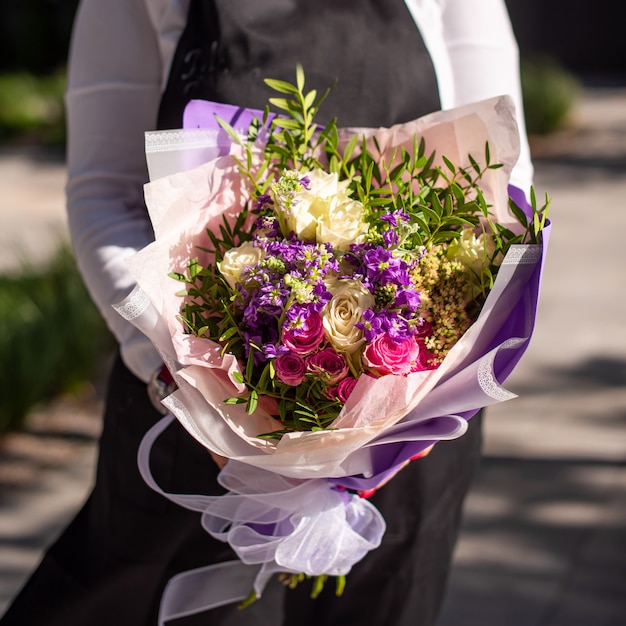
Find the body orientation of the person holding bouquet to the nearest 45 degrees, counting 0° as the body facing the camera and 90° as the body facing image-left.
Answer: approximately 0°
